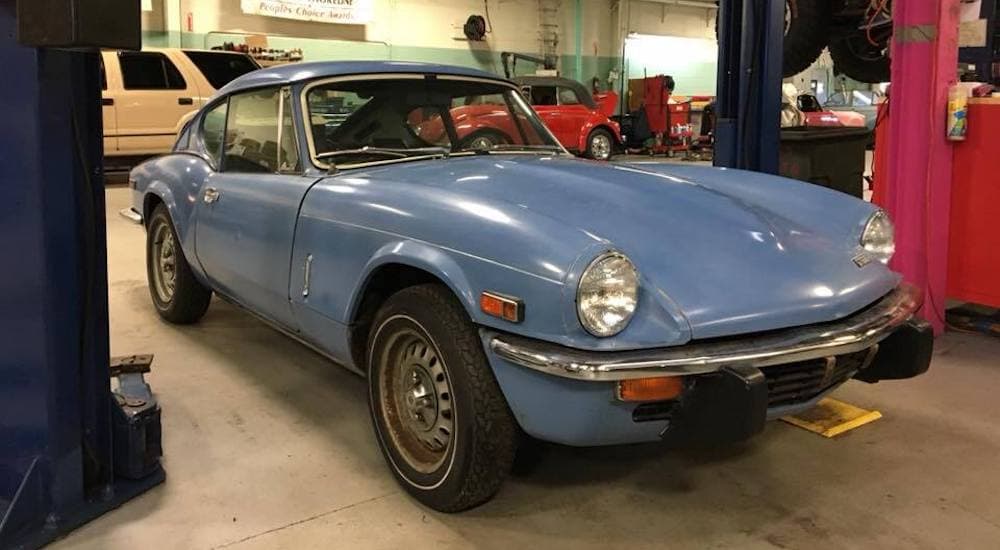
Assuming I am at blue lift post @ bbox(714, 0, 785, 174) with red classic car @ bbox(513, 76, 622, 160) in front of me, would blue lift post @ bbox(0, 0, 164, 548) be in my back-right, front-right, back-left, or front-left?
back-left

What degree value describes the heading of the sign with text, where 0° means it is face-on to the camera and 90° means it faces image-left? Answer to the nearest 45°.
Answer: approximately 0°

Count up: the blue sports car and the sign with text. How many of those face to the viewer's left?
0

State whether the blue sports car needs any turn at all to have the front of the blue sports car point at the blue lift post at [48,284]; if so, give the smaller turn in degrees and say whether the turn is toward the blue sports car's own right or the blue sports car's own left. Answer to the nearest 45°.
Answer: approximately 135° to the blue sports car's own right

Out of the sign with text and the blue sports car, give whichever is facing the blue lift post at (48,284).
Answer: the sign with text

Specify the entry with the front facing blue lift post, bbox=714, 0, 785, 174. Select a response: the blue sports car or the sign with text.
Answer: the sign with text

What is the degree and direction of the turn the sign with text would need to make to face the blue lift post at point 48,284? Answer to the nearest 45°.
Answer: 0° — it already faces it

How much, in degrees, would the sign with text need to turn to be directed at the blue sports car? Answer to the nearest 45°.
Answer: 0° — it already faces it

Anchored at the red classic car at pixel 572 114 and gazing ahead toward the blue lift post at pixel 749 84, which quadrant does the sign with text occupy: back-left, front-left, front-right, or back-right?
back-right

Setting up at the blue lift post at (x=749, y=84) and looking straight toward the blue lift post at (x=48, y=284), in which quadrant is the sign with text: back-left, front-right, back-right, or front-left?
back-right

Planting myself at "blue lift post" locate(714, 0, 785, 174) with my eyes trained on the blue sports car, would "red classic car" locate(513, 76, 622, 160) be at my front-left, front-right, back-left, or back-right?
back-right

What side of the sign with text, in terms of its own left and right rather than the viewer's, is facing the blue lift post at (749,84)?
front
